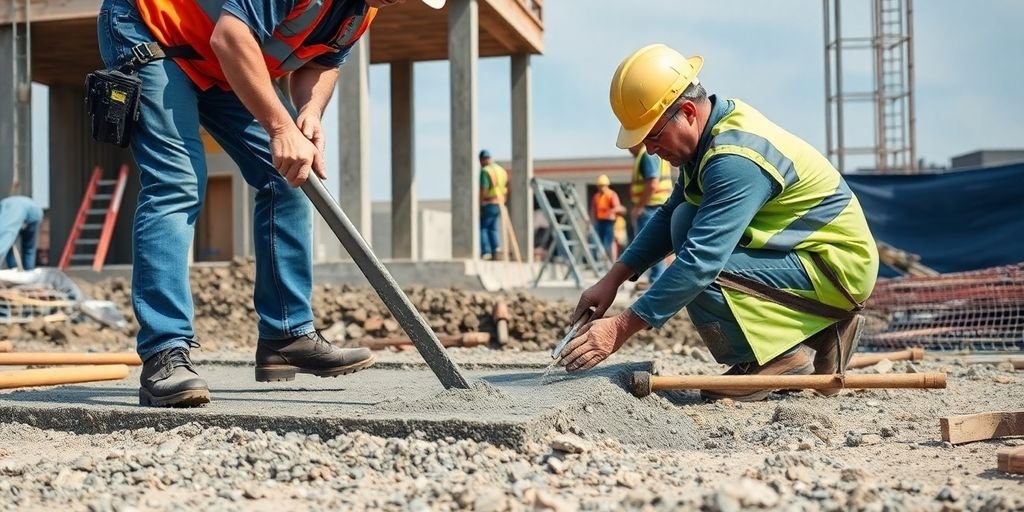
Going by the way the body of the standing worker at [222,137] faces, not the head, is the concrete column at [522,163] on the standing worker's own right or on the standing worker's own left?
on the standing worker's own left

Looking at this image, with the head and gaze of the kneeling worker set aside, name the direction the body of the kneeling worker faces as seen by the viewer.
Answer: to the viewer's left

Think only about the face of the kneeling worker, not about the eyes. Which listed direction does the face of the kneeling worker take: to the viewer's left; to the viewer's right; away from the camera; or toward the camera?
to the viewer's left

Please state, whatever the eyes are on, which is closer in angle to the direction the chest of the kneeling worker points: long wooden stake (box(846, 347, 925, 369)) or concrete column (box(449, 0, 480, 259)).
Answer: the concrete column

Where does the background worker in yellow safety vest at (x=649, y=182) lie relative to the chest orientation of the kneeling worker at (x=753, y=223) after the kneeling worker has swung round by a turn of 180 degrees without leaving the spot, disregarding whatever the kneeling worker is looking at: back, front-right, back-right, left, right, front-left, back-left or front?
left

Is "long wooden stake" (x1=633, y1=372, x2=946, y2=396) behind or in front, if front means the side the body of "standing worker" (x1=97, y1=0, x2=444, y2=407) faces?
in front

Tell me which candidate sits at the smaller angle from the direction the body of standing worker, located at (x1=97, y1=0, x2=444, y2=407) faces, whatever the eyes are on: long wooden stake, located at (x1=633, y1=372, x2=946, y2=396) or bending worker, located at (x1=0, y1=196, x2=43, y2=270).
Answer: the long wooden stake

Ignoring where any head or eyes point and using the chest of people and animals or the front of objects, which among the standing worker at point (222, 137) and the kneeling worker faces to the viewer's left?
the kneeling worker

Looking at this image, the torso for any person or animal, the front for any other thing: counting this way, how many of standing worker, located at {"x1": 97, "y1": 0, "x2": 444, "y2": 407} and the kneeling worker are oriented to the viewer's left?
1

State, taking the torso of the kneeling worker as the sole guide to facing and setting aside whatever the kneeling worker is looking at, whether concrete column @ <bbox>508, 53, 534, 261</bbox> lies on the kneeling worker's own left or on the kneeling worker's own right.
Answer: on the kneeling worker's own right

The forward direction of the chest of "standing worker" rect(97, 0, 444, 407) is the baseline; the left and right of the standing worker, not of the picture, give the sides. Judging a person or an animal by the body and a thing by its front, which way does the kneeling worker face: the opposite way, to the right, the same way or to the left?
the opposite way

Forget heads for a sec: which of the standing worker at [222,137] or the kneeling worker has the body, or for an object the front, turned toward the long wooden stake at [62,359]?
the kneeling worker

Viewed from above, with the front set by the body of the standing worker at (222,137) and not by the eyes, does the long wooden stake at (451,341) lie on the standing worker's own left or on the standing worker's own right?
on the standing worker's own left
